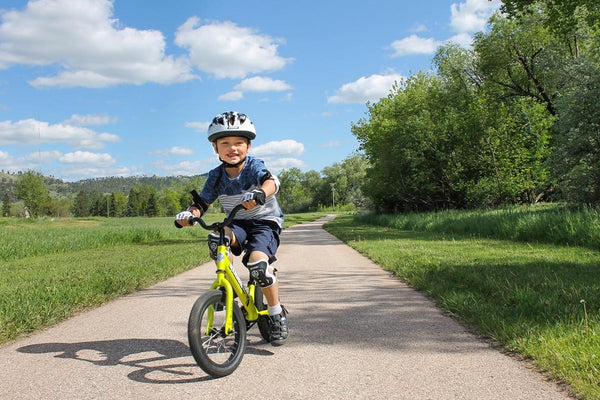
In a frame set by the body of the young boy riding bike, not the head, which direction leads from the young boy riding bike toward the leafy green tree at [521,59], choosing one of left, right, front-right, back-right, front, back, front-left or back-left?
back

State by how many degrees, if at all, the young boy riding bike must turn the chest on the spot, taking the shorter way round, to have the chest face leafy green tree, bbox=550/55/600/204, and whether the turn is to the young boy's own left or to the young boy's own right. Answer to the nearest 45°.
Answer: approximately 180°

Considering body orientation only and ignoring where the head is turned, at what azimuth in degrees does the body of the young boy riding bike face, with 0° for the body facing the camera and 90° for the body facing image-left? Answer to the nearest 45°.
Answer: approximately 45°
